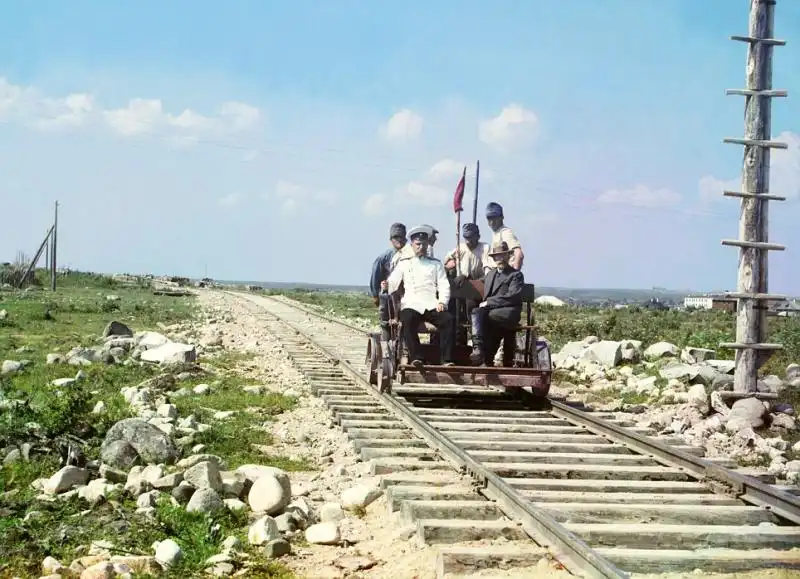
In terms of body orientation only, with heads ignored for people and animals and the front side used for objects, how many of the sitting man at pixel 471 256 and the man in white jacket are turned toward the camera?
2

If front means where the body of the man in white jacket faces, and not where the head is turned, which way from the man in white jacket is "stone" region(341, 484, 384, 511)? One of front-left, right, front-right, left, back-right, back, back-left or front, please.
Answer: front

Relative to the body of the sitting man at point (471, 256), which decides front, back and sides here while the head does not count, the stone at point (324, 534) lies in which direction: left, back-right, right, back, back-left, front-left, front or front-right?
front

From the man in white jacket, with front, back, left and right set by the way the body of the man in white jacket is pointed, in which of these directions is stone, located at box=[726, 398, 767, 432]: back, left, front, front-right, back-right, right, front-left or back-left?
left

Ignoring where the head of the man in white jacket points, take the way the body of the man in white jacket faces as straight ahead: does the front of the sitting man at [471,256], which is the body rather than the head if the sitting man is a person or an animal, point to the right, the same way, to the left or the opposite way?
the same way

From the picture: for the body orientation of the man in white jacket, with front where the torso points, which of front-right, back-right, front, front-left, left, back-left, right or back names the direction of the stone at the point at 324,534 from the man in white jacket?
front

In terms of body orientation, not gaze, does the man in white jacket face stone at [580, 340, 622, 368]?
no

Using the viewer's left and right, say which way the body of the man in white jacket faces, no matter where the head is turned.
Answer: facing the viewer

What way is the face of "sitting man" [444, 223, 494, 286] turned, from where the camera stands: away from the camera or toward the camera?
toward the camera

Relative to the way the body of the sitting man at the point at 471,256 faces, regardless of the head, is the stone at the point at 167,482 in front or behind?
in front

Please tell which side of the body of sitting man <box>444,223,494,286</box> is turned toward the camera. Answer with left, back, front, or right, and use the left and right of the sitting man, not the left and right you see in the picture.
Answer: front

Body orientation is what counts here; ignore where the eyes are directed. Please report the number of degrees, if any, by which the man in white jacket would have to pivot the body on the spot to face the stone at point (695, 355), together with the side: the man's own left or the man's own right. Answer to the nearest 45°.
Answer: approximately 135° to the man's own left

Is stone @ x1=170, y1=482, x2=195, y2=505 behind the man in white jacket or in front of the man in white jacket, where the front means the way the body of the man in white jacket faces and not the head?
in front

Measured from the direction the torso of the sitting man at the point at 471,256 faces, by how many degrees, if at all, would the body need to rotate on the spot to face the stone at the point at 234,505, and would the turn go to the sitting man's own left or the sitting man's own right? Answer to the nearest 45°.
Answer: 0° — they already face it

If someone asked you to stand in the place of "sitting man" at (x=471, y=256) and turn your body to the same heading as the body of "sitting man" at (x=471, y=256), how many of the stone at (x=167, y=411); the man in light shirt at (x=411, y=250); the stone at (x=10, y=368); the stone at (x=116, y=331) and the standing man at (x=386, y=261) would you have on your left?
0

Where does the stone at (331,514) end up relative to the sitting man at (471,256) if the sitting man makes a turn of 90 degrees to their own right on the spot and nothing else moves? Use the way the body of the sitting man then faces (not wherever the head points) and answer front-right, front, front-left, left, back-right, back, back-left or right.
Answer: left

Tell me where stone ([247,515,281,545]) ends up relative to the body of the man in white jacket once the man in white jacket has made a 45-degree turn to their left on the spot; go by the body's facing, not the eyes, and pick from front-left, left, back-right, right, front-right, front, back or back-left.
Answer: front-right
